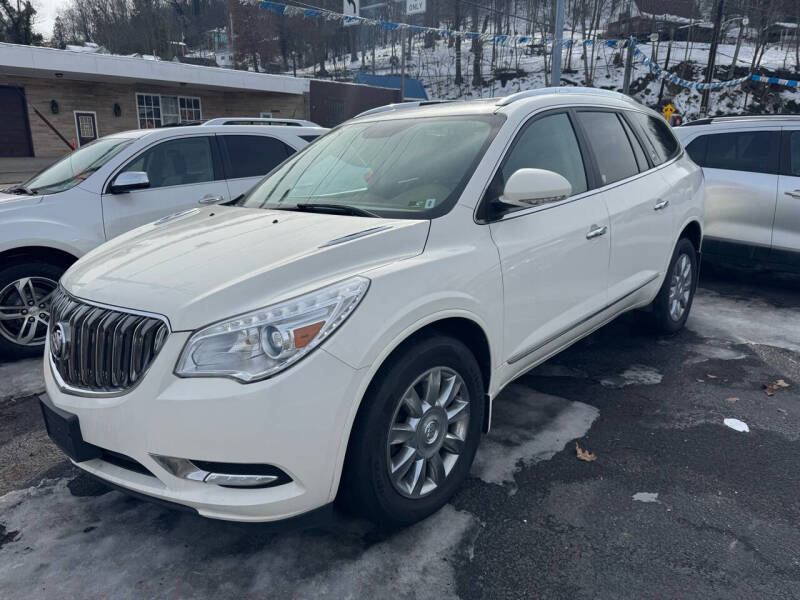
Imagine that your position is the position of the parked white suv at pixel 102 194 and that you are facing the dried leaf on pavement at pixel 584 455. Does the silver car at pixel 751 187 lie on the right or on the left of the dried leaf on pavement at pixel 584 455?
left

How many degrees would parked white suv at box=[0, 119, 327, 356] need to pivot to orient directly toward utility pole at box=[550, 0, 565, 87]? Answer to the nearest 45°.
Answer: approximately 180°

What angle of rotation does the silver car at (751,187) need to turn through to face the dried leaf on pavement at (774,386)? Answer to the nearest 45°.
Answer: approximately 90° to its right

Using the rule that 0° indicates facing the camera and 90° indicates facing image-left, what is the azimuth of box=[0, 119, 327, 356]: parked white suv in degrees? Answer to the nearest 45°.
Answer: approximately 45°

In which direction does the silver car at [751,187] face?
to the viewer's right

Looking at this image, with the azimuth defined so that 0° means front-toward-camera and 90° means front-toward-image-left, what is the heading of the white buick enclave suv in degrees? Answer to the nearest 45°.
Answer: approximately 45°

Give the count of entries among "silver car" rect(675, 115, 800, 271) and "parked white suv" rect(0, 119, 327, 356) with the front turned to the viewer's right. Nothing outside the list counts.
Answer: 1

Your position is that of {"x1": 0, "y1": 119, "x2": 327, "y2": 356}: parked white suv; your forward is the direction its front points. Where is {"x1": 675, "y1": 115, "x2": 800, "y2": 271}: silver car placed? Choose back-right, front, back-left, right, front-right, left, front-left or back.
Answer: back-left
